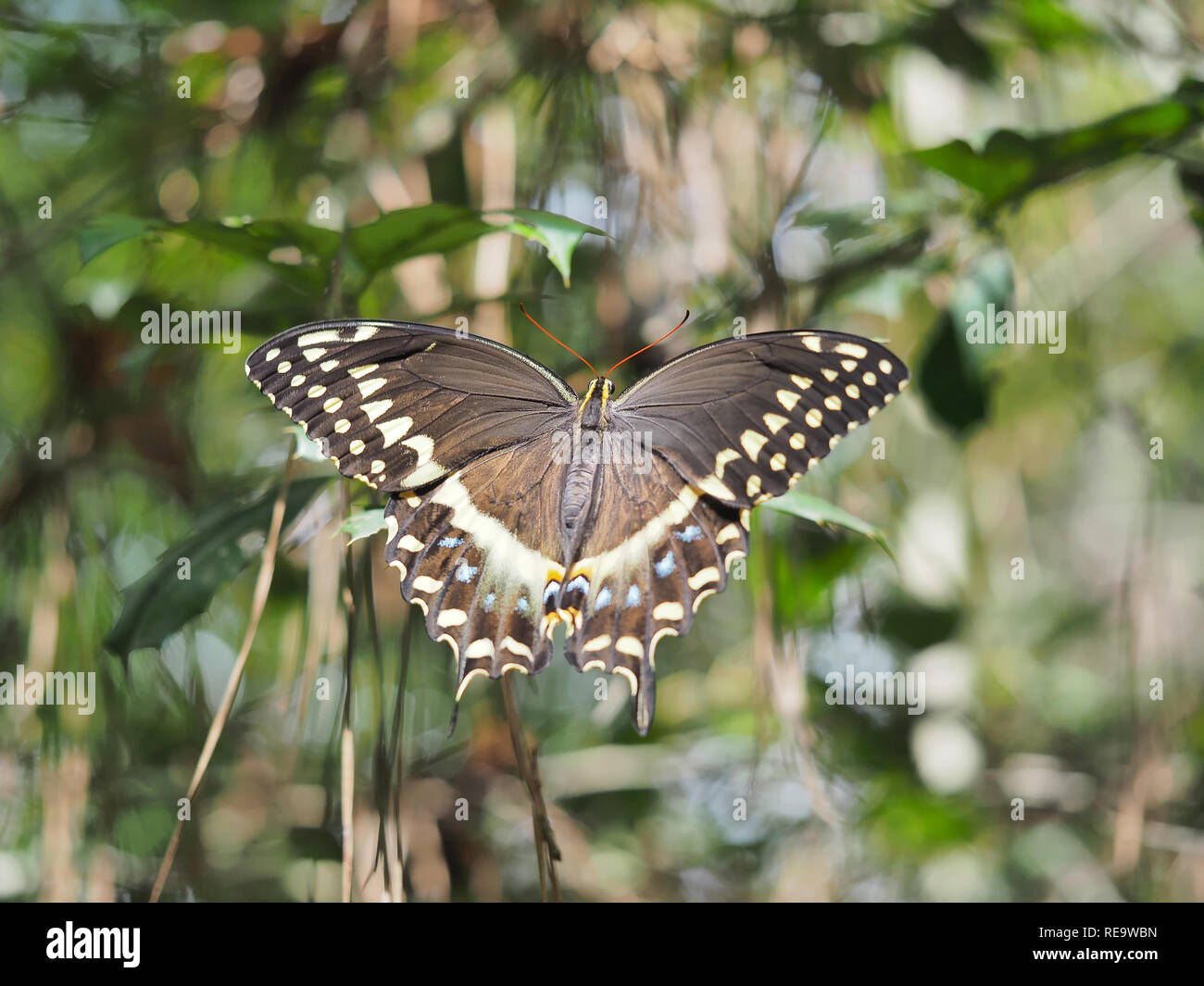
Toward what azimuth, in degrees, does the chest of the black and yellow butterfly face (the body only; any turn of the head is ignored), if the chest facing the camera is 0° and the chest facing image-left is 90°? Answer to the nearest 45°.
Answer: approximately 180°
